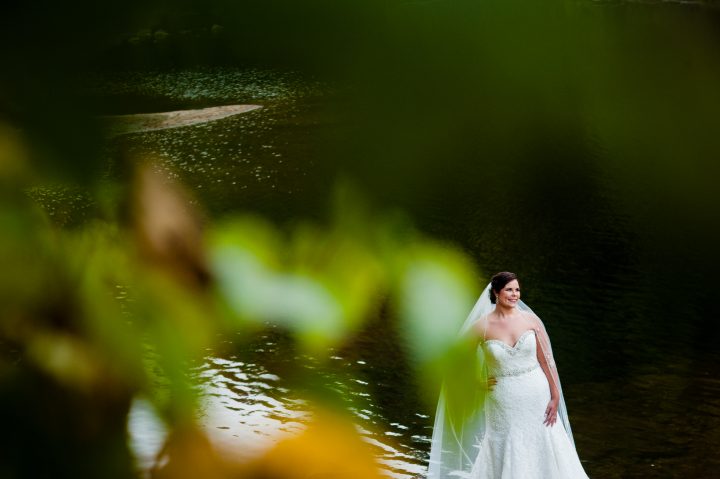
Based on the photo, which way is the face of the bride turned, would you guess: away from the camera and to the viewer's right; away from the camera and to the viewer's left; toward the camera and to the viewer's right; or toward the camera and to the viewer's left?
toward the camera and to the viewer's right

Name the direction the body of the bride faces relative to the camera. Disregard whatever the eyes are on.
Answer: toward the camera
